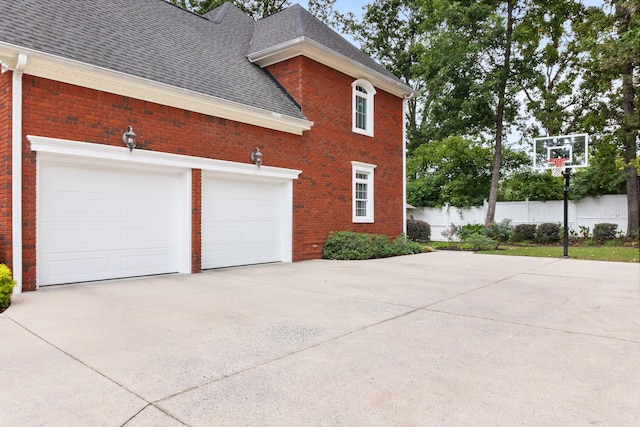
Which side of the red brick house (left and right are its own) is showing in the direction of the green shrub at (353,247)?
left

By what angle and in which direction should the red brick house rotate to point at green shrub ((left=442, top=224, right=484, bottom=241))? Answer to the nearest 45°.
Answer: approximately 90° to its left

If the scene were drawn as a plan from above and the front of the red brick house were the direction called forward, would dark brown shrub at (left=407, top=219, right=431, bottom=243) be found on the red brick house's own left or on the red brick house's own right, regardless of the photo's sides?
on the red brick house's own left

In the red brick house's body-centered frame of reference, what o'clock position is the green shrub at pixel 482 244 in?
The green shrub is roughly at 10 o'clock from the red brick house.

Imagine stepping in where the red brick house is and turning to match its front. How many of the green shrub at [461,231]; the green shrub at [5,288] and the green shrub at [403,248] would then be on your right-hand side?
1

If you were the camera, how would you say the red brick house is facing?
facing the viewer and to the right of the viewer

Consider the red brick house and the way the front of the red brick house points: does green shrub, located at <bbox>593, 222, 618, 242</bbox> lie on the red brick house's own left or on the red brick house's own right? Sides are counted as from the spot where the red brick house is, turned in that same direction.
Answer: on the red brick house's own left

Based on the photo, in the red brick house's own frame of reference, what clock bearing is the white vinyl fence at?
The white vinyl fence is roughly at 10 o'clock from the red brick house.

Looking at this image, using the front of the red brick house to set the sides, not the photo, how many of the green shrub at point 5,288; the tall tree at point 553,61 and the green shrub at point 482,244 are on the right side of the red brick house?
1

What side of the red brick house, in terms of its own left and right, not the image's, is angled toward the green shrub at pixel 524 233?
left

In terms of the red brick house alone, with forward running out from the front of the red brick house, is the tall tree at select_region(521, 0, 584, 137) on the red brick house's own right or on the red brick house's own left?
on the red brick house's own left
